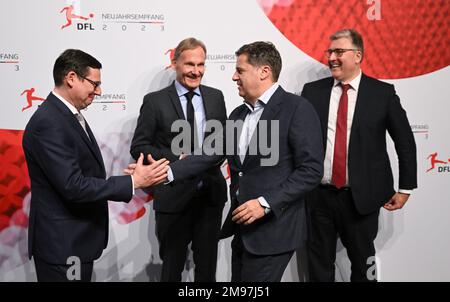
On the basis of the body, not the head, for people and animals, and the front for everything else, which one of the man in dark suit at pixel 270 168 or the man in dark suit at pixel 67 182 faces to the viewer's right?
the man in dark suit at pixel 67 182

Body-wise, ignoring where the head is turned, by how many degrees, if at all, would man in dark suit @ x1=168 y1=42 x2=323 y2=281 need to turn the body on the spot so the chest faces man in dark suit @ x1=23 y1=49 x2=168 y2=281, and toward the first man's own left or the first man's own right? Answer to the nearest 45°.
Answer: approximately 45° to the first man's own right

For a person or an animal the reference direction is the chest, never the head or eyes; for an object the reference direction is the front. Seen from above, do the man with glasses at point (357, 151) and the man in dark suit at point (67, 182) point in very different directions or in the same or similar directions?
very different directions

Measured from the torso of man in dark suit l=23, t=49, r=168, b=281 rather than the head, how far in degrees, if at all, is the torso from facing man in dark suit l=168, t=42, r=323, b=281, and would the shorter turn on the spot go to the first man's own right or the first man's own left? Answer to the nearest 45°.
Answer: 0° — they already face them

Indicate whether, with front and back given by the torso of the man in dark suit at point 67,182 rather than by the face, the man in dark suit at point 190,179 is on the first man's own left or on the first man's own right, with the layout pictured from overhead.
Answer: on the first man's own left

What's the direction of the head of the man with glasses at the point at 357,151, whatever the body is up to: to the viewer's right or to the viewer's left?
to the viewer's left

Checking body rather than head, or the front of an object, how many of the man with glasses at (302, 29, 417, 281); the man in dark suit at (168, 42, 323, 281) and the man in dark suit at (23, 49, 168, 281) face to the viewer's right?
1

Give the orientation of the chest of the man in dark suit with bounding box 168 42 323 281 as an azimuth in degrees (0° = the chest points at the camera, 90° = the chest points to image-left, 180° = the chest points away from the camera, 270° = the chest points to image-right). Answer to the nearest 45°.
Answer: approximately 45°

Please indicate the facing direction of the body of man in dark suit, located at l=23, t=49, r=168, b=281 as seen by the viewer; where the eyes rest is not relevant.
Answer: to the viewer's right

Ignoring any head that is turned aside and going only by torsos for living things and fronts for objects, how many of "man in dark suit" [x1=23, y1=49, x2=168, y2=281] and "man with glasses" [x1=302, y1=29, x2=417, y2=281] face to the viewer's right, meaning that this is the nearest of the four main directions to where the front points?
1

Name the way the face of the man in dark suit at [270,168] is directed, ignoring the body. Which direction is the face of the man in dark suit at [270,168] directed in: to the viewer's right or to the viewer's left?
to the viewer's left

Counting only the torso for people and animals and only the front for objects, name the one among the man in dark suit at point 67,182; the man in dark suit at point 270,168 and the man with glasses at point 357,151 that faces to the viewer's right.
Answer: the man in dark suit at point 67,182

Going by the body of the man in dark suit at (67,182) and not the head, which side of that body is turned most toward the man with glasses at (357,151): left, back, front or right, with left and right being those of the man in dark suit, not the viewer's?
front

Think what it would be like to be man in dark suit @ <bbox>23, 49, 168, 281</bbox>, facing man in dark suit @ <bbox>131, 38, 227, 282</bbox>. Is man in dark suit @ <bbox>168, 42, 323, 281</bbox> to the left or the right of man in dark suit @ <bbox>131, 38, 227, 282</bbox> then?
right

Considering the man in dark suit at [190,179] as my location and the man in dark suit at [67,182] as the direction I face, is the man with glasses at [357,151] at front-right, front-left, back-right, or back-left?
back-left

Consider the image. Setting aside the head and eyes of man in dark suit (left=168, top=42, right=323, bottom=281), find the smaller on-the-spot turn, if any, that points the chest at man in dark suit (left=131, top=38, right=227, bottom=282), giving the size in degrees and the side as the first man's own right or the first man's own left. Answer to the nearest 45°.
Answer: approximately 90° to the first man's own right
